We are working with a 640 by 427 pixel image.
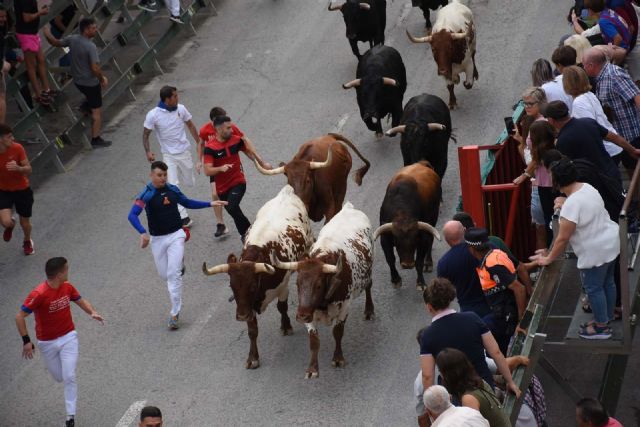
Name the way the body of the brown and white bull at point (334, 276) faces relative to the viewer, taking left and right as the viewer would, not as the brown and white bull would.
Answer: facing the viewer and to the left of the viewer

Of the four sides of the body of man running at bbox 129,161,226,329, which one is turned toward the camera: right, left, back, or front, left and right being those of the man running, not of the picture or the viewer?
front

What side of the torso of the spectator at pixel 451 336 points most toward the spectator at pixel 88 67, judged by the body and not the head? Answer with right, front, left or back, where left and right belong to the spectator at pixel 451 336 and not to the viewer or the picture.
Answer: front

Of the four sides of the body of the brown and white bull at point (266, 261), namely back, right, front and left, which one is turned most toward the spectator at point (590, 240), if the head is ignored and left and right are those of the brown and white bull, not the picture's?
left

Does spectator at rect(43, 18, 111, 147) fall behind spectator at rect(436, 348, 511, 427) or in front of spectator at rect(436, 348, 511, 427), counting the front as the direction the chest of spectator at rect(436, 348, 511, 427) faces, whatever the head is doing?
in front

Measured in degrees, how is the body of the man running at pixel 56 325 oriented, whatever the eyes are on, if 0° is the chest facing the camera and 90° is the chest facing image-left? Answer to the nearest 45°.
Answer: approximately 0°

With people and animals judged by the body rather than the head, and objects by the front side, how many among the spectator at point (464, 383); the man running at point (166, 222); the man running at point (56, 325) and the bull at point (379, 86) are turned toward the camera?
3

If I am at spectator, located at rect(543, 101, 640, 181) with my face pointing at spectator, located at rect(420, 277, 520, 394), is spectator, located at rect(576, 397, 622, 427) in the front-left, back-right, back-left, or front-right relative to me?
front-left

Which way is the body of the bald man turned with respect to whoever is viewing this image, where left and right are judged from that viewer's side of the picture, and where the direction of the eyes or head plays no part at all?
facing away from the viewer and to the left of the viewer

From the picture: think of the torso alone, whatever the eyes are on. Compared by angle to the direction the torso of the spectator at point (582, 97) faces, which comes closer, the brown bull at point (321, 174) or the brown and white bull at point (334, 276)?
the brown bull

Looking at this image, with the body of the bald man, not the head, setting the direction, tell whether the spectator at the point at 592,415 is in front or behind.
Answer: behind

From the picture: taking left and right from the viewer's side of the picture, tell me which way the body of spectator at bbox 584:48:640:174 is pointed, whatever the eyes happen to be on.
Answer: facing to the left of the viewer

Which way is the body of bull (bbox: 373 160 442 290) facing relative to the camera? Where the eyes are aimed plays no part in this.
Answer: toward the camera

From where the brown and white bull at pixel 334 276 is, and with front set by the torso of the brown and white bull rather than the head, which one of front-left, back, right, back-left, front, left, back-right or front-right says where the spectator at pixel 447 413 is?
front-left

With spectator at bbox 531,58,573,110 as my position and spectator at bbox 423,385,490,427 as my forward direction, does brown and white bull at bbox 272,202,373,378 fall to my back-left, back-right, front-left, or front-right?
front-right

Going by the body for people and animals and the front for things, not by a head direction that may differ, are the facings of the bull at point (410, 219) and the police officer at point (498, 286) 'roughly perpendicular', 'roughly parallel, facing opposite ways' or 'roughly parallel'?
roughly perpendicular

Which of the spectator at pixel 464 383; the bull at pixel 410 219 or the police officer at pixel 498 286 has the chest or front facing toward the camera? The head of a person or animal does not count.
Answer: the bull
